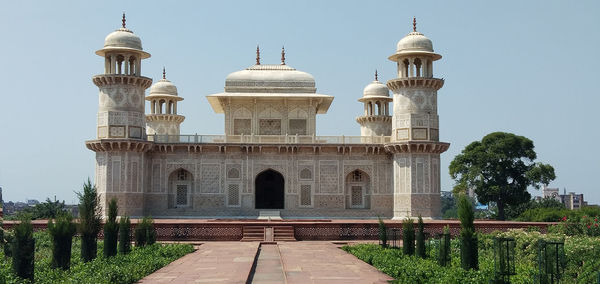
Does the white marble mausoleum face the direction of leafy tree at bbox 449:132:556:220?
no

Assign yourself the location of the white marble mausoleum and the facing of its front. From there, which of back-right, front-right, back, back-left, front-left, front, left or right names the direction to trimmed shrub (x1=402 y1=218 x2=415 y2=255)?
front

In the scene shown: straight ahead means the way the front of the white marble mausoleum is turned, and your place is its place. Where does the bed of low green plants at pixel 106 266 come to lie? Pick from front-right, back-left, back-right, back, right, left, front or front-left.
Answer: front

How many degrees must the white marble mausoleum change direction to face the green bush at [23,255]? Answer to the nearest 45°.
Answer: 0° — it already faces it

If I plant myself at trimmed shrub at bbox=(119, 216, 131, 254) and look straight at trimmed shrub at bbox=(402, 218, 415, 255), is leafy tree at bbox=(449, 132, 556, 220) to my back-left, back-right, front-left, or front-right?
front-left

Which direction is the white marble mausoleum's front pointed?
toward the camera

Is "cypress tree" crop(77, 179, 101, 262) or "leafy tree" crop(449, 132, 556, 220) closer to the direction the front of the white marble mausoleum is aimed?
the cypress tree

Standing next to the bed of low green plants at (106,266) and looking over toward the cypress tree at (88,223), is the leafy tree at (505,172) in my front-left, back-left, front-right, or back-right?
front-right

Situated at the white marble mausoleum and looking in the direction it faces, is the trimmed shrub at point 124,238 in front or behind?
in front

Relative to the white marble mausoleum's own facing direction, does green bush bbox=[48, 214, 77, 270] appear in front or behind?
in front

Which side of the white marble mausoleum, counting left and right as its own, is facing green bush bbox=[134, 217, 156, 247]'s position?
front
